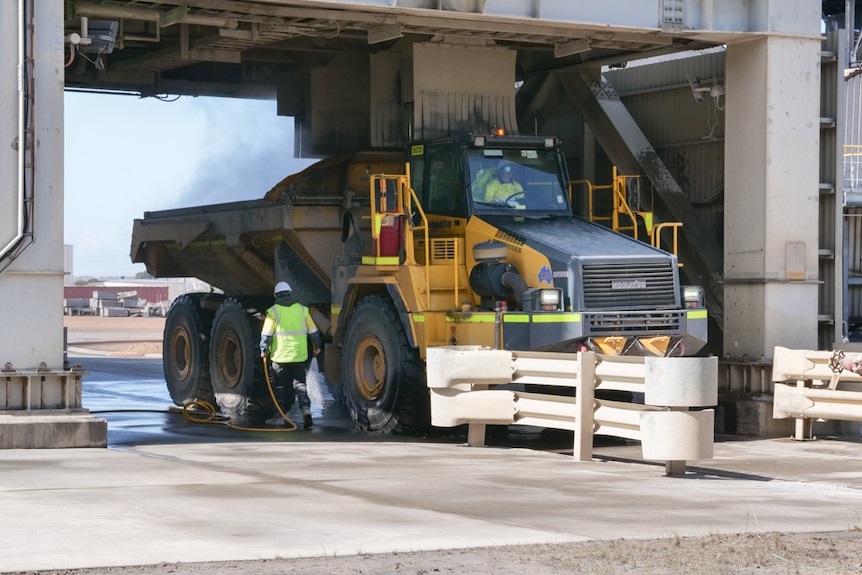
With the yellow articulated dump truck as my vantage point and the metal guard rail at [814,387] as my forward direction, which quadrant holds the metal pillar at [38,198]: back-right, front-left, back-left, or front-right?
back-right

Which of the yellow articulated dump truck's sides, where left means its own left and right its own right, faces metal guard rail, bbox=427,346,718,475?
front

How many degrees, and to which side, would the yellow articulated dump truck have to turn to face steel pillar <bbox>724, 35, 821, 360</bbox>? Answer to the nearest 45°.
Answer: approximately 45° to its left

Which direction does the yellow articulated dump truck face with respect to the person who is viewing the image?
facing the viewer and to the right of the viewer

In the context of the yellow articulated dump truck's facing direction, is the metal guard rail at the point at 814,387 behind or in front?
in front

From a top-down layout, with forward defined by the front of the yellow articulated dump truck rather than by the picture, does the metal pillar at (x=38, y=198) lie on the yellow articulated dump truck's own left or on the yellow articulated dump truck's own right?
on the yellow articulated dump truck's own right

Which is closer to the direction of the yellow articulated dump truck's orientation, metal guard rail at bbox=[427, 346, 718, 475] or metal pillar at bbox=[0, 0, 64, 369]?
the metal guard rail
